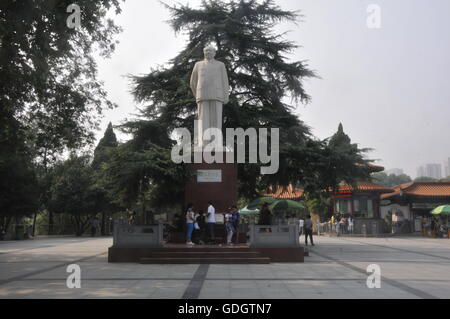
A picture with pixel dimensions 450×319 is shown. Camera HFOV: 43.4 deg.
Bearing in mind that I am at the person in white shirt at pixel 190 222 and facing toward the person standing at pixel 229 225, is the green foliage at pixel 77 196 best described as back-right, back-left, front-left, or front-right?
back-left

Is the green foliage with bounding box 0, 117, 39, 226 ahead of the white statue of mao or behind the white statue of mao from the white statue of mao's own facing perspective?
behind

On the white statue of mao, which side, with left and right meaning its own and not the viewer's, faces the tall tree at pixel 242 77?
back

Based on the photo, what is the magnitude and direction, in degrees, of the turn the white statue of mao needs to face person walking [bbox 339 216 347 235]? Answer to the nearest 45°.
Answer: approximately 135° to its left

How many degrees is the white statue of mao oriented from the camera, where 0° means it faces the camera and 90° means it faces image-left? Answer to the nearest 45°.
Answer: approximately 0°
